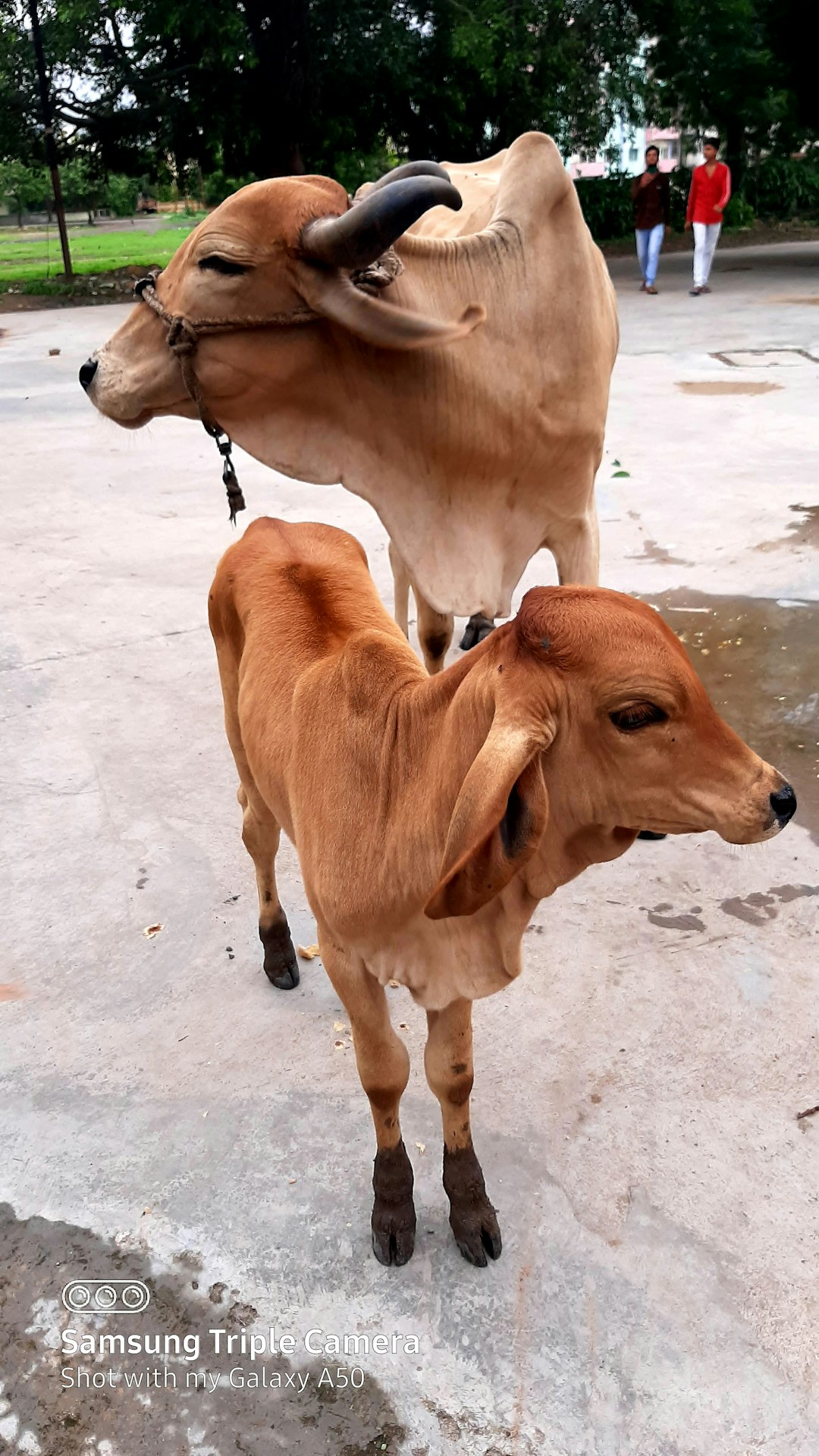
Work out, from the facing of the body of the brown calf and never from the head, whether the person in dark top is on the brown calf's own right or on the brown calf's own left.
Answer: on the brown calf's own left

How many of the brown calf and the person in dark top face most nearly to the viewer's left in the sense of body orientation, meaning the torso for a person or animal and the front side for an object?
0

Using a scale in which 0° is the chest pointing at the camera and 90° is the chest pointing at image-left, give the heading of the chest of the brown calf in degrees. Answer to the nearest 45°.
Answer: approximately 315°

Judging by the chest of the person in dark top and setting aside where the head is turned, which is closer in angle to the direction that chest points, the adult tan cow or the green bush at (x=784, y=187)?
the adult tan cow

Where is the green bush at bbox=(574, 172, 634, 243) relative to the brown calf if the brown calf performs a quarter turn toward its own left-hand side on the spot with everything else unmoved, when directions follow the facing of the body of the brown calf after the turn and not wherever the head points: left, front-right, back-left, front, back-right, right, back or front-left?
front-left

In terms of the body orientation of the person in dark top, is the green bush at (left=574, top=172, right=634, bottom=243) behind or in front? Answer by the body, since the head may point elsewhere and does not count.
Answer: behind

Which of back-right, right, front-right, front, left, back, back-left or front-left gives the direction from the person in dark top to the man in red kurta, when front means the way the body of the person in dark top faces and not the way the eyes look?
left

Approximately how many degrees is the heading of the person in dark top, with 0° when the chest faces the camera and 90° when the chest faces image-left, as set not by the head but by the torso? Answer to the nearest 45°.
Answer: approximately 0°

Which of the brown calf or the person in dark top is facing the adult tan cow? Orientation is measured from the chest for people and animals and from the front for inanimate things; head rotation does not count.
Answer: the person in dark top

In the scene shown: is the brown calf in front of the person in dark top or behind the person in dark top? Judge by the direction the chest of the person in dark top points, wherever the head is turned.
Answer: in front

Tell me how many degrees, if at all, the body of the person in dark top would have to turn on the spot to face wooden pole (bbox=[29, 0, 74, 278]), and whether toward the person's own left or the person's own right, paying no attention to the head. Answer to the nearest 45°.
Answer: approximately 90° to the person's own right

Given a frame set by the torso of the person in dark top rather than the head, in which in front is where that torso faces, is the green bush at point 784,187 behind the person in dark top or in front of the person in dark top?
behind
